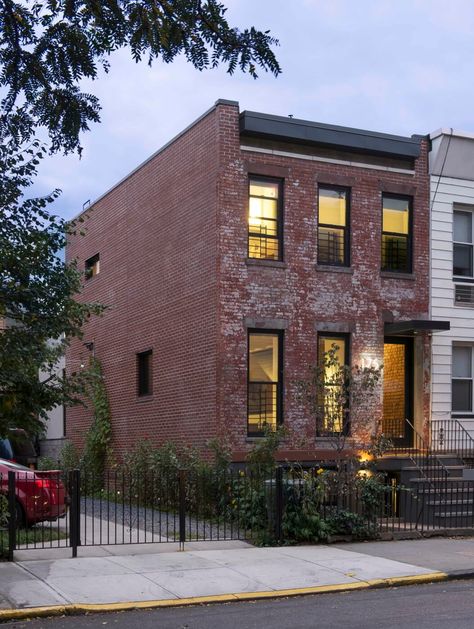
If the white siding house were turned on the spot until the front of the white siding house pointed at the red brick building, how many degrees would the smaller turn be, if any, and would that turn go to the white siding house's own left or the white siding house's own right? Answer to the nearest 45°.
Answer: approximately 45° to the white siding house's own right

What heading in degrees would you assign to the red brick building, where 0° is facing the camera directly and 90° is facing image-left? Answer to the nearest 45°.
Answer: approximately 315°

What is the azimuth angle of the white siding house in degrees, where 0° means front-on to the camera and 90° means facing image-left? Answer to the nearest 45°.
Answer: approximately 0°

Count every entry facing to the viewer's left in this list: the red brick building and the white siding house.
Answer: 0

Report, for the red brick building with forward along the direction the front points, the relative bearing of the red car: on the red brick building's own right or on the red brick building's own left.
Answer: on the red brick building's own right

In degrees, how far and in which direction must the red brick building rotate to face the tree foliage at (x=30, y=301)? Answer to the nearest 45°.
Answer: approximately 45° to its right

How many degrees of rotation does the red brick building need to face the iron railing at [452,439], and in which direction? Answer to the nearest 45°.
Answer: approximately 45° to its left
